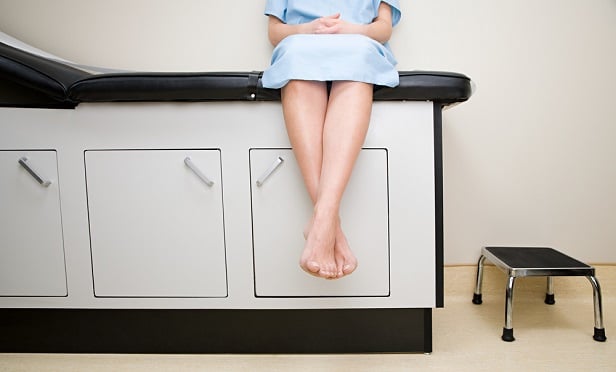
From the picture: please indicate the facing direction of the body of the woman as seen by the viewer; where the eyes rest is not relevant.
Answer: toward the camera

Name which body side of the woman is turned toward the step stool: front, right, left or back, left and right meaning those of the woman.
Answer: left
